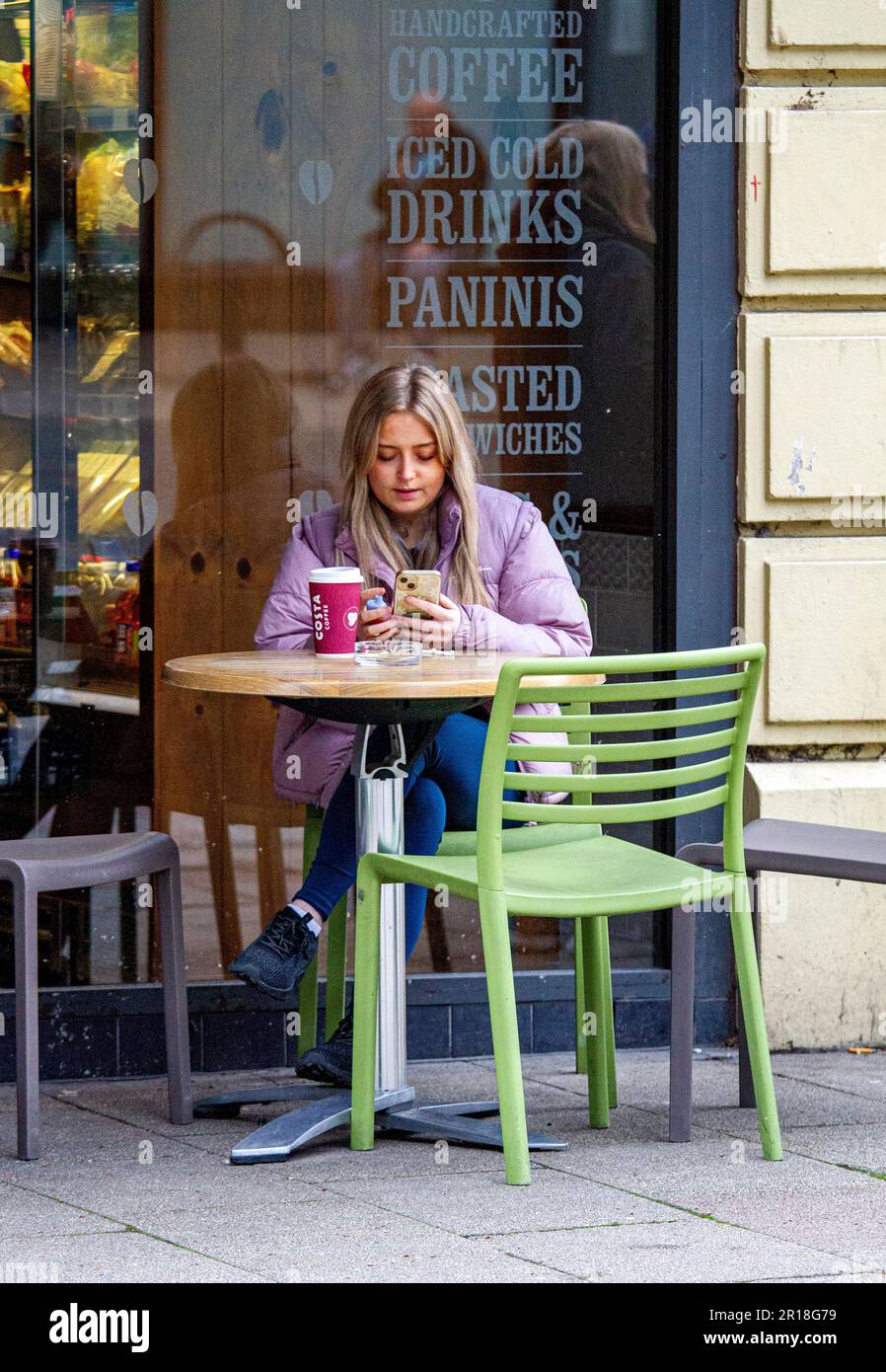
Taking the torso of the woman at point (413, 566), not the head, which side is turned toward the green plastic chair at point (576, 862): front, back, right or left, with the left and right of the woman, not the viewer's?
front

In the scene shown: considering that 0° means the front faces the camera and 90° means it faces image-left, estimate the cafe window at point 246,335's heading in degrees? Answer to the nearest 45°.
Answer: approximately 0°

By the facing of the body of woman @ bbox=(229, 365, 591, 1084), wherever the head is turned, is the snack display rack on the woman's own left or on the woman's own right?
on the woman's own right
